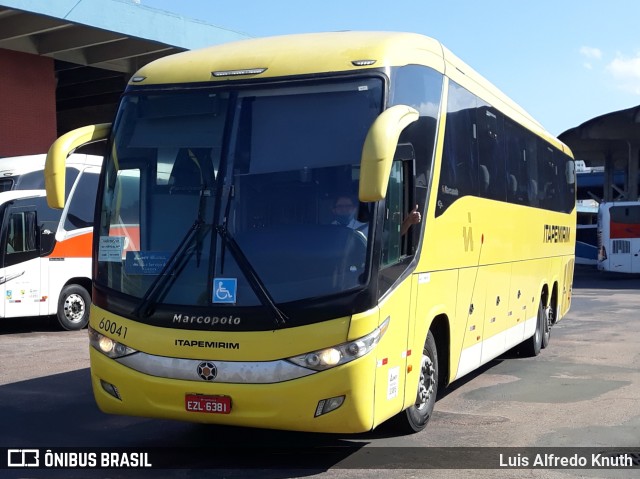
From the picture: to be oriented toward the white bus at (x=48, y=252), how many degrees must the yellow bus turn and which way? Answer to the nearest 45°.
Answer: approximately 90° to its right

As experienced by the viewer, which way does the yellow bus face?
facing the viewer and to the left of the viewer

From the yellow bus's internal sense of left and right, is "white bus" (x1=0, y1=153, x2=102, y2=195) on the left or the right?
on its right
